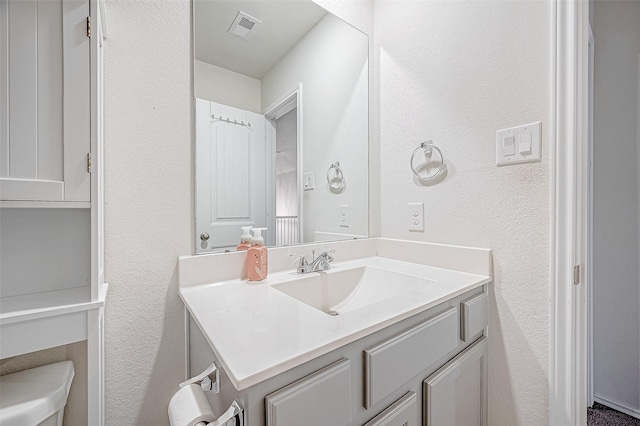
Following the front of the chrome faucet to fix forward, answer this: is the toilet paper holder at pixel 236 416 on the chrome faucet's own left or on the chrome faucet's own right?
on the chrome faucet's own right

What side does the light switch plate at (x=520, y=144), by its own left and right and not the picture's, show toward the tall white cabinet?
front

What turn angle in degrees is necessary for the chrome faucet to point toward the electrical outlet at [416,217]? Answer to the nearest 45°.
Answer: approximately 45° to its left

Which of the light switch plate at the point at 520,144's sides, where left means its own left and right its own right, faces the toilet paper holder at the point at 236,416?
front

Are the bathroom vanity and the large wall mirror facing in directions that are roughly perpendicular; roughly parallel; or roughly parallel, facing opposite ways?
roughly parallel

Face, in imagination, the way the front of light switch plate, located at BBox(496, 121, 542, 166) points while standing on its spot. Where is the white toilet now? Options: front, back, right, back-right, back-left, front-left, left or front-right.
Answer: front

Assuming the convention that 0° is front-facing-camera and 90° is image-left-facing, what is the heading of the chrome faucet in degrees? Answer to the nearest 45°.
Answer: approximately 315°

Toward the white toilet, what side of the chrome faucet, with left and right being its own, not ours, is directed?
right

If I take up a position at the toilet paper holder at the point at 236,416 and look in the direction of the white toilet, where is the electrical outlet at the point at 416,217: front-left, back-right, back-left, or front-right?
back-right

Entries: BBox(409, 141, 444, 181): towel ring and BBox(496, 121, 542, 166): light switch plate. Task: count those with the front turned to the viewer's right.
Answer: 0

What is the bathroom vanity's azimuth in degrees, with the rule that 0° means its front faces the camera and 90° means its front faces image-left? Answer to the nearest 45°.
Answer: approximately 315°

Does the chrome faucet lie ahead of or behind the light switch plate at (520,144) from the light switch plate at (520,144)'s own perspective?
ahead

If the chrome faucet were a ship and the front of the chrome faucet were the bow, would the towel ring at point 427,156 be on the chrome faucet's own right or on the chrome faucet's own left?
on the chrome faucet's own left
